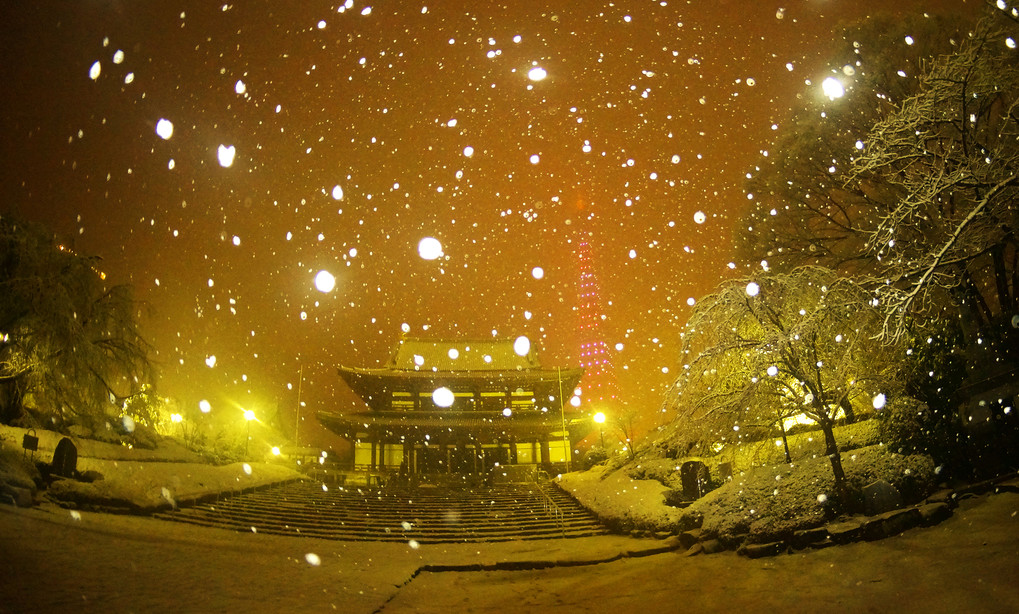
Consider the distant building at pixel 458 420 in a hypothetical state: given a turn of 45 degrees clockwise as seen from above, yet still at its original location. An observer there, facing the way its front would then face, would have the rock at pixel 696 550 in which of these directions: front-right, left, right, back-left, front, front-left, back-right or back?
front-left

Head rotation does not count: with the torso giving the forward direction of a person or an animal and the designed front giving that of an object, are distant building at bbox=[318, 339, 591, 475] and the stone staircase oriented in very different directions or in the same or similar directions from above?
same or similar directions

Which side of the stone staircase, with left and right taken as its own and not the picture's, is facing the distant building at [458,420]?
back

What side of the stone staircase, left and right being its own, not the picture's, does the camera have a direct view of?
front

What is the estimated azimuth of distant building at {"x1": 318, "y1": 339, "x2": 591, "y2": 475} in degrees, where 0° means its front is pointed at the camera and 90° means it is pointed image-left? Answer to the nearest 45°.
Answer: approximately 0°

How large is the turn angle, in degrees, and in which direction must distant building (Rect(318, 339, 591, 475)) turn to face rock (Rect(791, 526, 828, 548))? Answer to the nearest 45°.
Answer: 0° — it already faces it

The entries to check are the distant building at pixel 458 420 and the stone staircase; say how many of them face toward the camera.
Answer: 2

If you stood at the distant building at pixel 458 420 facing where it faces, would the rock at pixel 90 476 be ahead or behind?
ahead

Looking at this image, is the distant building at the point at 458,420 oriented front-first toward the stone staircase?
yes

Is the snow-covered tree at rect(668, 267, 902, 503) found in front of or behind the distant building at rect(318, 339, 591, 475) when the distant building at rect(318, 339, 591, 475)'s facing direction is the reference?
in front
